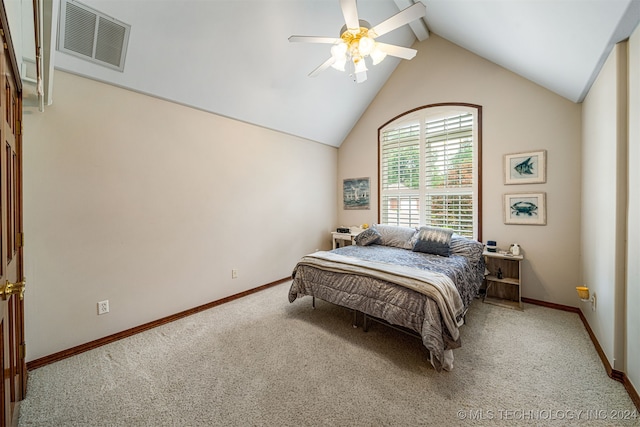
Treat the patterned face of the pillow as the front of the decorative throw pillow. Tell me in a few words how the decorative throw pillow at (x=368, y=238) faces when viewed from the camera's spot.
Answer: facing the viewer and to the left of the viewer

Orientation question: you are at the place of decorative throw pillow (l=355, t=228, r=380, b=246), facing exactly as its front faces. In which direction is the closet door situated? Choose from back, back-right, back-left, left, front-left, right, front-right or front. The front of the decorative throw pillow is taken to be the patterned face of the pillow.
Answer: front

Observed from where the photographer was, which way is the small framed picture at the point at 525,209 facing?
facing the viewer

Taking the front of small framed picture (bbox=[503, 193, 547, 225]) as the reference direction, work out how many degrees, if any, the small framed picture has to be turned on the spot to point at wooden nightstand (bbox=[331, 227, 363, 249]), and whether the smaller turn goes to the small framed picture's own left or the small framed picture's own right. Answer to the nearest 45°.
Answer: approximately 90° to the small framed picture's own right

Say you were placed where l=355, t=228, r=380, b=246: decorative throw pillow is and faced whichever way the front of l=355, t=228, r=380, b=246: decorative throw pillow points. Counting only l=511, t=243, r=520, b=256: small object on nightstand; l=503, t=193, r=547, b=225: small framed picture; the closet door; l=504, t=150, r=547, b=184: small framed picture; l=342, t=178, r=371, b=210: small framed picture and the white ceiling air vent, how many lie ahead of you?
2

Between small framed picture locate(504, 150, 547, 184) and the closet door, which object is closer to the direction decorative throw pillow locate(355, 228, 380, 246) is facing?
the closet door

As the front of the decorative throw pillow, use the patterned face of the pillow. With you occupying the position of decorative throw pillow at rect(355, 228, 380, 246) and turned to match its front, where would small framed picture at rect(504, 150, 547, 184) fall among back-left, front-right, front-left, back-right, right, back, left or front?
back-left

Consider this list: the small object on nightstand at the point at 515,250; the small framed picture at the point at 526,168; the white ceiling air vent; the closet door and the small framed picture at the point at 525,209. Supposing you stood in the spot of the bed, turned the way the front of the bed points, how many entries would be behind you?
3

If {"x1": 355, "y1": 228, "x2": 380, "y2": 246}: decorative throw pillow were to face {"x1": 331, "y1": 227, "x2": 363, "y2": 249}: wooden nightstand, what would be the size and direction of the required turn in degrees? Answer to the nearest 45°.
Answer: approximately 90° to its right

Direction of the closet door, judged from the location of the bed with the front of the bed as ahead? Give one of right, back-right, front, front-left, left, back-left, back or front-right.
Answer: front

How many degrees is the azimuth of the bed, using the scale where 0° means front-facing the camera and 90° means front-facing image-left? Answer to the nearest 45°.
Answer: approximately 45°

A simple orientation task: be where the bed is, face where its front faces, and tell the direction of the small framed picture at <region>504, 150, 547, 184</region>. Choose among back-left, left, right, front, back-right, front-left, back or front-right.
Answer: back

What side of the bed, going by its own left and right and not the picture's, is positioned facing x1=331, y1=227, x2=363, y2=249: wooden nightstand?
right
